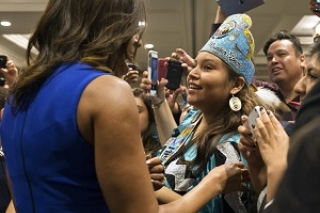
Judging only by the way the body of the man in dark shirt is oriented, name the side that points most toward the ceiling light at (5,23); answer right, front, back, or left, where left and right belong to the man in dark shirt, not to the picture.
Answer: right

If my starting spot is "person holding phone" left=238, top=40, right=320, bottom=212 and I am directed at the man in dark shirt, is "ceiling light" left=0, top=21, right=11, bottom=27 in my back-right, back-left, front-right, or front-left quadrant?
front-left

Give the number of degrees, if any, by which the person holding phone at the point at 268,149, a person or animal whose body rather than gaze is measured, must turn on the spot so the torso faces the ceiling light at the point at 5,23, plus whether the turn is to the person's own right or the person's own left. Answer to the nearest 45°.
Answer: approximately 45° to the person's own right

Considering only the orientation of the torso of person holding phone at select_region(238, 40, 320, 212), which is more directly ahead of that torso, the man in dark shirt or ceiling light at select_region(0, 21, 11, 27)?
the ceiling light

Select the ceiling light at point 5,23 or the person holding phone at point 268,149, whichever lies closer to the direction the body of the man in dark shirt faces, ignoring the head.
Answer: the person holding phone

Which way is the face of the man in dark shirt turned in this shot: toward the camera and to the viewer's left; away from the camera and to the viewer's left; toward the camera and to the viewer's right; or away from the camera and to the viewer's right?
toward the camera and to the viewer's left

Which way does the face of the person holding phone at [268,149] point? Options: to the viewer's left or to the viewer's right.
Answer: to the viewer's left

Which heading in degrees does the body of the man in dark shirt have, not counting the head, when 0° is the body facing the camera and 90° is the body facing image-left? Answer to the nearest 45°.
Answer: approximately 45°

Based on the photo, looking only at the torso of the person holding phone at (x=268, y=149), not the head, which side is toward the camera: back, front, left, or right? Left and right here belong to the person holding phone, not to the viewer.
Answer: left

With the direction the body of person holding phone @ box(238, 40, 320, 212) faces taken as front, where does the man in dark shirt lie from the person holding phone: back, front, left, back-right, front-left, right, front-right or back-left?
right

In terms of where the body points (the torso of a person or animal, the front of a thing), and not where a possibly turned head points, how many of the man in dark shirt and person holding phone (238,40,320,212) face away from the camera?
0
